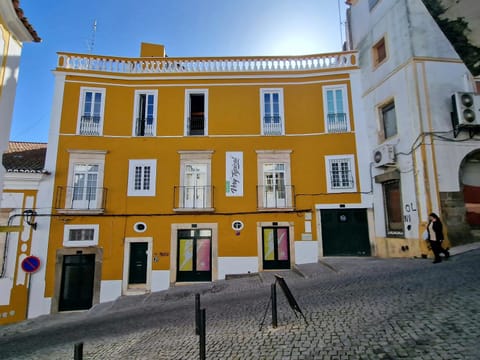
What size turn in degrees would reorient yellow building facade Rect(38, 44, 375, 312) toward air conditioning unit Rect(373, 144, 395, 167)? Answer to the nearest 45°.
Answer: approximately 90° to its left

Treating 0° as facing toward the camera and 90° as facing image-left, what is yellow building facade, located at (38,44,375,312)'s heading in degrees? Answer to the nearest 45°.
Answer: approximately 0°

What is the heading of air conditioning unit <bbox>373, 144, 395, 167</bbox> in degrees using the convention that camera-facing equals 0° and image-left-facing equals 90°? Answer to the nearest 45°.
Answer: approximately 45°

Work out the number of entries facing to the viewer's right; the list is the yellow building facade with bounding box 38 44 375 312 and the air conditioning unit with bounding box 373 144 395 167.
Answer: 0

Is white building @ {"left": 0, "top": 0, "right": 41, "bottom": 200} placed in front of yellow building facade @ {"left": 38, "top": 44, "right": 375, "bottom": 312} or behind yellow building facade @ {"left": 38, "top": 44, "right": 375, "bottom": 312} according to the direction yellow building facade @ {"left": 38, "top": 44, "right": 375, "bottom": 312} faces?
in front

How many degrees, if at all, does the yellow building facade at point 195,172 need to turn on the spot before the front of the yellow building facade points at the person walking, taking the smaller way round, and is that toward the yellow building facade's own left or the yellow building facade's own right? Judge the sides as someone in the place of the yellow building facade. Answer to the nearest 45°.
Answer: approximately 45° to the yellow building facade's own left
